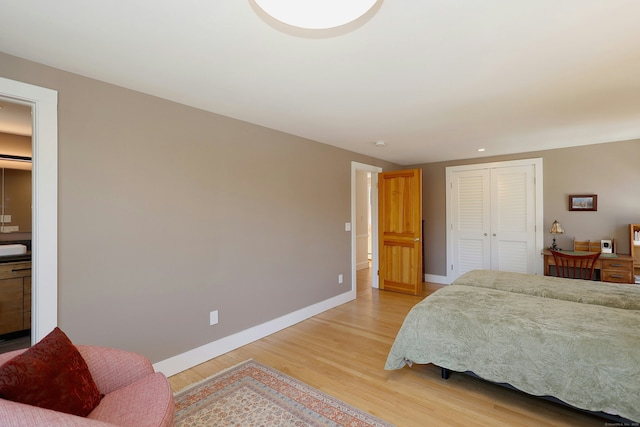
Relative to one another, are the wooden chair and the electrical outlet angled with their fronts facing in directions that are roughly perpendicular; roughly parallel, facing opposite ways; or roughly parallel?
roughly perpendicular

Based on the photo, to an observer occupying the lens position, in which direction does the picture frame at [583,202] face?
facing the viewer

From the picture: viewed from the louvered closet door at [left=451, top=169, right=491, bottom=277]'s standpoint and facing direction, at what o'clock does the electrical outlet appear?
The electrical outlet is roughly at 1 o'clock from the louvered closet door.

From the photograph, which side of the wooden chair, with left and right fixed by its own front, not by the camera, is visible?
back

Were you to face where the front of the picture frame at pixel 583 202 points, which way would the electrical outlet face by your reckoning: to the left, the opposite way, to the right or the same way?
to the left

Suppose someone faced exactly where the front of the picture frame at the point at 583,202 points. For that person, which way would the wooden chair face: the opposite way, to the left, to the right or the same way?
the opposite way

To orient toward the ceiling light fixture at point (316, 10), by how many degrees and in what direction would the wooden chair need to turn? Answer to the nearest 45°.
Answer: approximately 180°

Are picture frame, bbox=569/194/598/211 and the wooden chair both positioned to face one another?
yes

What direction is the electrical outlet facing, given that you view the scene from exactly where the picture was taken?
facing the viewer and to the right of the viewer

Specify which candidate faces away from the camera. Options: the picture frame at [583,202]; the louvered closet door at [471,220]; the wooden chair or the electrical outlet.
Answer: the wooden chair

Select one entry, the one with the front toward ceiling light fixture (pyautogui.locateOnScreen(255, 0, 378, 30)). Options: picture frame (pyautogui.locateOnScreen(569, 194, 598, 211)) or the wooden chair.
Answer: the picture frame

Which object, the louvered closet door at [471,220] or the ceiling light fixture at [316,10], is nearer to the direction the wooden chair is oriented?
the louvered closet door

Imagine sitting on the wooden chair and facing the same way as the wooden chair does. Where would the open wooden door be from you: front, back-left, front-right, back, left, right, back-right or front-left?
left

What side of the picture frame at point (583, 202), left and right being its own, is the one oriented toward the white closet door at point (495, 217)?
right

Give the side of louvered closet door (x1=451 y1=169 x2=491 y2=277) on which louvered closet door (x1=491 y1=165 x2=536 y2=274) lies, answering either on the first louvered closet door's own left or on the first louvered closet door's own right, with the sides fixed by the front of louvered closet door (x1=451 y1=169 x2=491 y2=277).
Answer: on the first louvered closet door's own left
